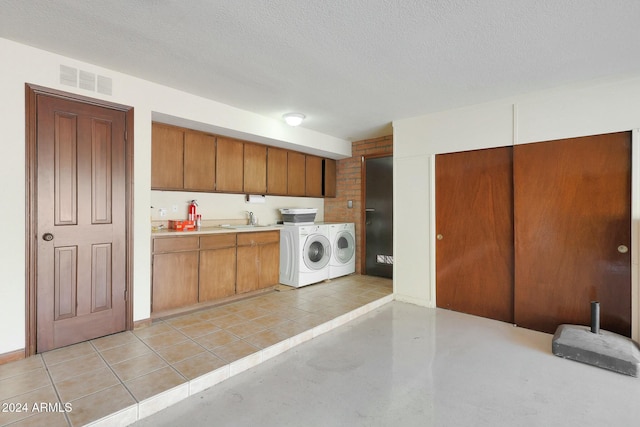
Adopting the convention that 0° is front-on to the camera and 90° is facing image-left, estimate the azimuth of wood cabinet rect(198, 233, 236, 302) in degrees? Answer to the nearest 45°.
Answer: approximately 315°

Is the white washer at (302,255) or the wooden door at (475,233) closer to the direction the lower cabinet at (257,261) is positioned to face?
the wooden door

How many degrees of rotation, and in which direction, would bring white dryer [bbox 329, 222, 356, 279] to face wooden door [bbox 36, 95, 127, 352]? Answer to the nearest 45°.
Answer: approximately 90° to its right

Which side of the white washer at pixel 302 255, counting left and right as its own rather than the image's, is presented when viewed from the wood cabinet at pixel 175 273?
right

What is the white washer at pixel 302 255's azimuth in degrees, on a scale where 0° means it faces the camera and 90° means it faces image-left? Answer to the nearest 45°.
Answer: approximately 315°

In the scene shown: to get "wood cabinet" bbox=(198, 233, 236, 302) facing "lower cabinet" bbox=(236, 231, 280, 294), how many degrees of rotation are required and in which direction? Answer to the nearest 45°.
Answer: approximately 90° to its left

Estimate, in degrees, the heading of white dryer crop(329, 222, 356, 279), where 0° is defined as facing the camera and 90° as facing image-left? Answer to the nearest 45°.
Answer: approximately 315°

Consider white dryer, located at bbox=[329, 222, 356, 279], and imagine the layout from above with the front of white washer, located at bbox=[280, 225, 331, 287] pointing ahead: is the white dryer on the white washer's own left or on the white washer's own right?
on the white washer's own left

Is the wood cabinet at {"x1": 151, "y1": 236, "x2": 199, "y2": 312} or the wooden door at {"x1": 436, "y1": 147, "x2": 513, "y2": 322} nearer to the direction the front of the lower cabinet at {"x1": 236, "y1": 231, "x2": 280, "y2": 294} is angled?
the wooden door
